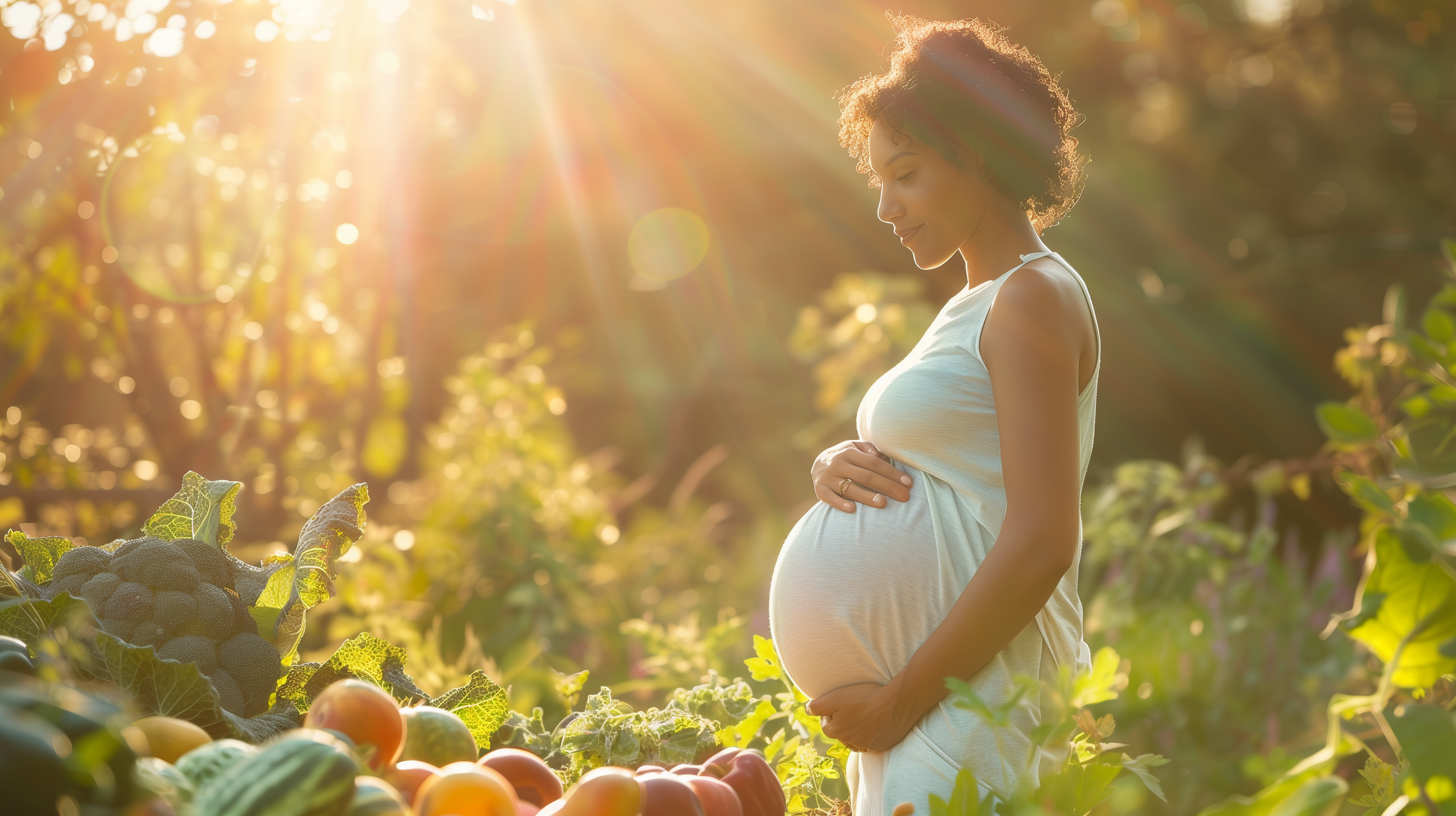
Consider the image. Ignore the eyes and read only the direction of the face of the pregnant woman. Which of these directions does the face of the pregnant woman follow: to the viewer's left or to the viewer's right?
to the viewer's left

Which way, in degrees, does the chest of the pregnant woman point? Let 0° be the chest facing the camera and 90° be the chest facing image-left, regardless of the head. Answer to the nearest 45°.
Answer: approximately 90°
